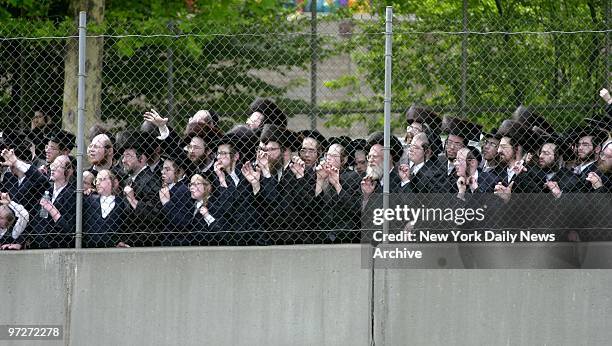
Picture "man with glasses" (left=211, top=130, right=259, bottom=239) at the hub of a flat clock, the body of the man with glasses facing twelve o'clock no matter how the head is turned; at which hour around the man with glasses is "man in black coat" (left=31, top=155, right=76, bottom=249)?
The man in black coat is roughly at 2 o'clock from the man with glasses.

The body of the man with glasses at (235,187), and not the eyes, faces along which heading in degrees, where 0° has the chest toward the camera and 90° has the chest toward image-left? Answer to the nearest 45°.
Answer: approximately 45°

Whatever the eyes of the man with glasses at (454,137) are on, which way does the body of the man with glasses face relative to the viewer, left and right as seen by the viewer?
facing the viewer and to the left of the viewer

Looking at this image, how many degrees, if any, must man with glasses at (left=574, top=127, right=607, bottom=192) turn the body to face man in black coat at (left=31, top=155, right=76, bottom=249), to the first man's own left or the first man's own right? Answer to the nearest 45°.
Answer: approximately 45° to the first man's own right

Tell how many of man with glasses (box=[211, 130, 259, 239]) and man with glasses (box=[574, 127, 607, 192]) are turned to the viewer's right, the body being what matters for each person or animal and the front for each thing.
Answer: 0

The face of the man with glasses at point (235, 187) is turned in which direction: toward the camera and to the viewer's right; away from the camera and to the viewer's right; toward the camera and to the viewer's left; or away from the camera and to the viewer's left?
toward the camera and to the viewer's left

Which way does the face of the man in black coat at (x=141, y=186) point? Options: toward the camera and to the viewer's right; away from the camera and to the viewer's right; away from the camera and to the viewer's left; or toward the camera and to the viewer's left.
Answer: toward the camera and to the viewer's left

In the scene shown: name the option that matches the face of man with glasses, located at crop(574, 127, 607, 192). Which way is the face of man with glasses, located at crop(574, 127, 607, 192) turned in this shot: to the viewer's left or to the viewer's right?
to the viewer's left

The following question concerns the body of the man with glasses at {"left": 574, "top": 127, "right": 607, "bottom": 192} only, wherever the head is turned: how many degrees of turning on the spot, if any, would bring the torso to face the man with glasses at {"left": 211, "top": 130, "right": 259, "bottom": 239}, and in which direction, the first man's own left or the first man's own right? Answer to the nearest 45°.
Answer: approximately 45° to the first man's own right

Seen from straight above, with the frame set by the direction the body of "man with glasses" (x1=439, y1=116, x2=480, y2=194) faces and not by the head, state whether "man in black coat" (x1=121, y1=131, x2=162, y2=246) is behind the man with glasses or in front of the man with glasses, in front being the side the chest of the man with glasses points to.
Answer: in front

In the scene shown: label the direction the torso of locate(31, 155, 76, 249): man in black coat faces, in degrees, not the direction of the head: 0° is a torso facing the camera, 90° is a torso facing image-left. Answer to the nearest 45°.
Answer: approximately 45°

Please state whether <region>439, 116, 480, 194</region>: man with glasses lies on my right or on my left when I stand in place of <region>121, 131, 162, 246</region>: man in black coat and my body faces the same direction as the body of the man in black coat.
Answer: on my left

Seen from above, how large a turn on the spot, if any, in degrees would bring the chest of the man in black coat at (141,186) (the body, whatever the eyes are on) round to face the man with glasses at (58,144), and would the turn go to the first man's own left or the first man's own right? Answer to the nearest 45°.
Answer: approximately 90° to the first man's own right

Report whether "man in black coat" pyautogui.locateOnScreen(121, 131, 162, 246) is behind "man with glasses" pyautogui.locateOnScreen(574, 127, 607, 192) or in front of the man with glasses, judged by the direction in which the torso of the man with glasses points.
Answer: in front
